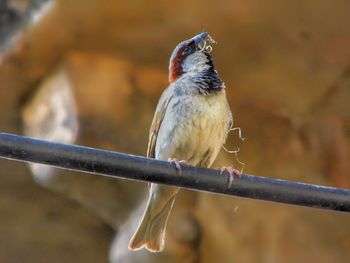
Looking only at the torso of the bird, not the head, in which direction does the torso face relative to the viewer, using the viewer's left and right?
facing the viewer and to the right of the viewer
